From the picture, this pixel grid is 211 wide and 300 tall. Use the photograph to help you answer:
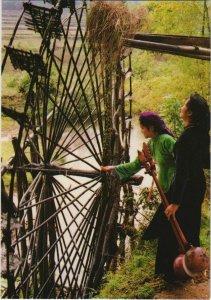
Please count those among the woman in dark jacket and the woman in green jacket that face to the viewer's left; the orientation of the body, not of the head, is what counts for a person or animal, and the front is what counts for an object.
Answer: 2

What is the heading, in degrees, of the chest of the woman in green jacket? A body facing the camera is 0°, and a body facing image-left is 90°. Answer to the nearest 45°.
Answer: approximately 90°

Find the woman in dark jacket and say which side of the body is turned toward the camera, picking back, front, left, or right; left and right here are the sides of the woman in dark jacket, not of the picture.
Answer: left

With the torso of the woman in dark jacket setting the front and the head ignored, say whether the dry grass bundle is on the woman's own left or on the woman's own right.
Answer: on the woman's own right

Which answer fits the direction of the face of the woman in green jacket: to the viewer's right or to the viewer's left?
to the viewer's left

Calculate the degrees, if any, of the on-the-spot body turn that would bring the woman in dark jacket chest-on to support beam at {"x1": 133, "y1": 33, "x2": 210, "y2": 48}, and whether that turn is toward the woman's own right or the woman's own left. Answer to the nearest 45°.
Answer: approximately 90° to the woman's own right
